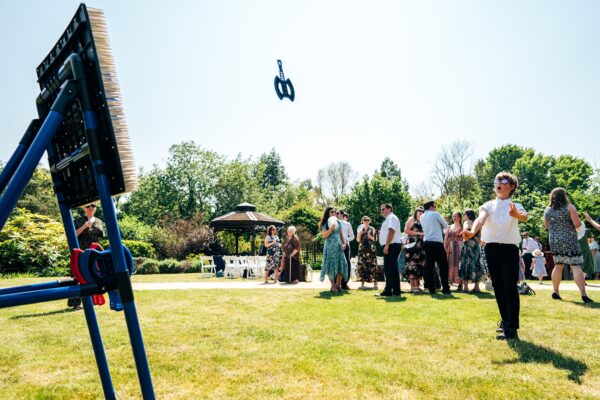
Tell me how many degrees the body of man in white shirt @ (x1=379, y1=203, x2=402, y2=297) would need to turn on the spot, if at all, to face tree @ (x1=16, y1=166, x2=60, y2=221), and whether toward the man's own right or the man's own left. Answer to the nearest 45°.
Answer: approximately 45° to the man's own right

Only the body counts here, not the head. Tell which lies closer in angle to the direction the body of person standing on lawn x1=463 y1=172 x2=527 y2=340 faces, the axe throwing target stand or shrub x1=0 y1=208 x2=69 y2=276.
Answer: the axe throwing target stand

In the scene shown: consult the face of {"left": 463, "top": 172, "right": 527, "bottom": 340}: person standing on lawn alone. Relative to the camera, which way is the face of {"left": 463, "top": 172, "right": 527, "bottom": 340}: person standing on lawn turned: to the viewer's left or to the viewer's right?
to the viewer's left

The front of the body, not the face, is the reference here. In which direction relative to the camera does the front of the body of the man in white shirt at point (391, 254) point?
to the viewer's left

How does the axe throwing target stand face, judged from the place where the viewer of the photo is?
facing away from the viewer and to the right of the viewer

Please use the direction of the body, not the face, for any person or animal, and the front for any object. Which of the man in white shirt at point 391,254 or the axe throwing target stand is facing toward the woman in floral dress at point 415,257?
the axe throwing target stand

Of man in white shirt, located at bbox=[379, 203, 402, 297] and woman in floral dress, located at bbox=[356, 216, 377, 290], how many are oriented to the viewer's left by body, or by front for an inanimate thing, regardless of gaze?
1

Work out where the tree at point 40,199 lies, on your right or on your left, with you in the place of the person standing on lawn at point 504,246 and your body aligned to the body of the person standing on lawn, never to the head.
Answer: on your right

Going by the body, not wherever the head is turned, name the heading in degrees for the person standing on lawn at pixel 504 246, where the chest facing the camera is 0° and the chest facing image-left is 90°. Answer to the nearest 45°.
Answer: approximately 45°

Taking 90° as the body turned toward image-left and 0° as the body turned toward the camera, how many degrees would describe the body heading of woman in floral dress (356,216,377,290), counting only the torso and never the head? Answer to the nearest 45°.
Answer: approximately 0°
